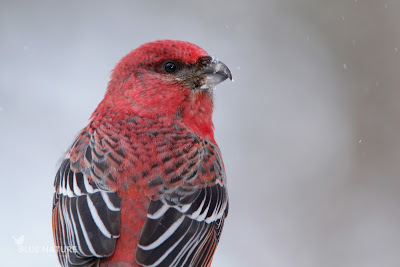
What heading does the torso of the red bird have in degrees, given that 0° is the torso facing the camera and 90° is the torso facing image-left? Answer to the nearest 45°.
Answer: approximately 180°
